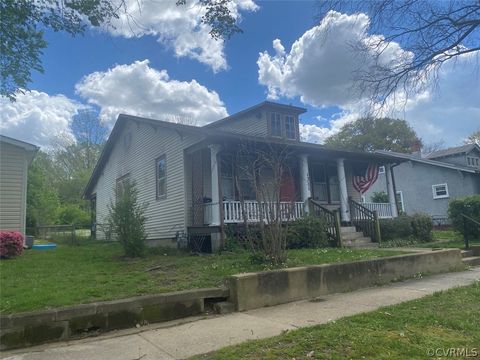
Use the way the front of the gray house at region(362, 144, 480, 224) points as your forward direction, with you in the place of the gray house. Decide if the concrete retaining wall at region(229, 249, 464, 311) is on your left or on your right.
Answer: on your right

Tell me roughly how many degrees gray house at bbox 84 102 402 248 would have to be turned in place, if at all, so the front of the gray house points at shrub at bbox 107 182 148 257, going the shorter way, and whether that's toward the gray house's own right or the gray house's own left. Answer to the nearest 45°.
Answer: approximately 90° to the gray house's own right

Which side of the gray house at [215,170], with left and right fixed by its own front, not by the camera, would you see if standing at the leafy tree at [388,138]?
left

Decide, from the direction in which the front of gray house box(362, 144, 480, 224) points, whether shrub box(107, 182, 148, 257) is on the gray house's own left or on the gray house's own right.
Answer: on the gray house's own right

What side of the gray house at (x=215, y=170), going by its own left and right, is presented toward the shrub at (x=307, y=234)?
front

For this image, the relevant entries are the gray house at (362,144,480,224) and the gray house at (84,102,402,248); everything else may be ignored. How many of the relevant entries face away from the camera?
0

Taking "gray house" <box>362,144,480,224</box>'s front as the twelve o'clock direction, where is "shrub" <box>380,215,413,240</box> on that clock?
The shrub is roughly at 2 o'clock from the gray house.

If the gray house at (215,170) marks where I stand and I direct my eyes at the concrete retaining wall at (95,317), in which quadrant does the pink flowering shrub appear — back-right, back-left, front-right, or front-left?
front-right

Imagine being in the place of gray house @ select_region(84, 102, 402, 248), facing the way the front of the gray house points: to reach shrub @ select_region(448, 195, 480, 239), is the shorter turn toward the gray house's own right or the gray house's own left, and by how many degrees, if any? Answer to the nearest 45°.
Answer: approximately 45° to the gray house's own left

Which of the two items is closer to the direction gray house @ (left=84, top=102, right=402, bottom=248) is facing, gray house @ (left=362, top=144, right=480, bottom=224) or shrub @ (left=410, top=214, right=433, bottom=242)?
the shrub

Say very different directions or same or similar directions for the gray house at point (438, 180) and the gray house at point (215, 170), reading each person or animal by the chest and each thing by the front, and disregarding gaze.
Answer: same or similar directions

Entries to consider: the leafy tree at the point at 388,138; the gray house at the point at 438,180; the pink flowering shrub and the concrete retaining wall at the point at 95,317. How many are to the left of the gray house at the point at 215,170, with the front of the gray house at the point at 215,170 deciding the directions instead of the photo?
2

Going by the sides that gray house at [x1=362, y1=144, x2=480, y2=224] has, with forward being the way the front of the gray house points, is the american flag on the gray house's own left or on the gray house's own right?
on the gray house's own right

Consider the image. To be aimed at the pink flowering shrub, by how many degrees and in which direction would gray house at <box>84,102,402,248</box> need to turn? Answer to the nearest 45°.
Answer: approximately 90° to its right

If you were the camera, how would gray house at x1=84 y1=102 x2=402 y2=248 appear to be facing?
facing the viewer and to the right of the viewer

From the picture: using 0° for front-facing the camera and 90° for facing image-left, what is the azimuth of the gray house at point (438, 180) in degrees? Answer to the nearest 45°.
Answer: approximately 315°
